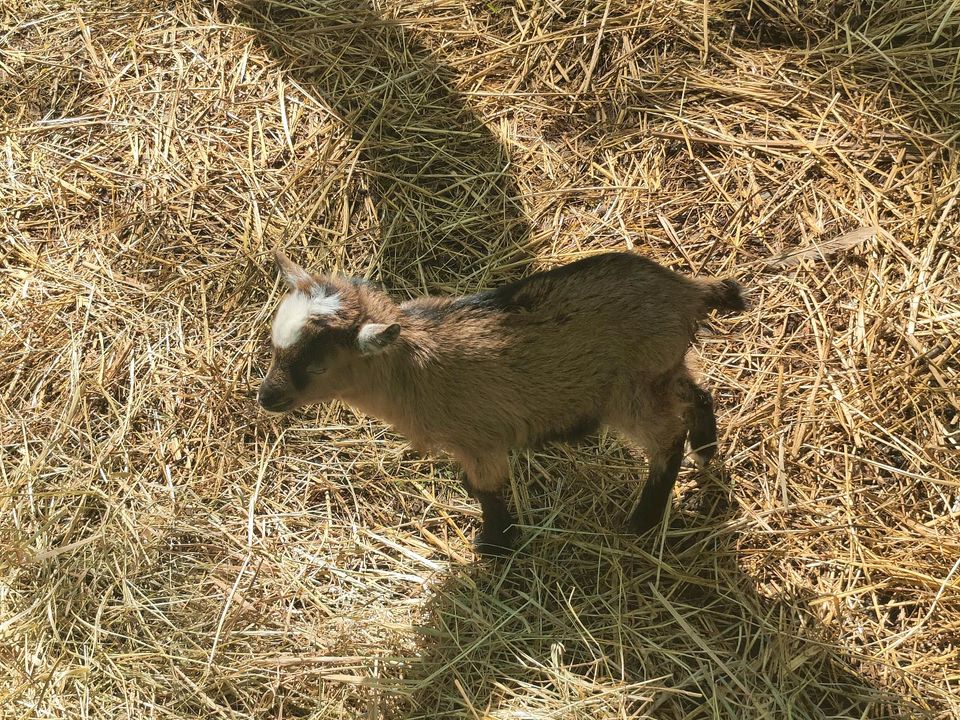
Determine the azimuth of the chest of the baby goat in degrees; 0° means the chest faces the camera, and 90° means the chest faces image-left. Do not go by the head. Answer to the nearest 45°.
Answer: approximately 90°
